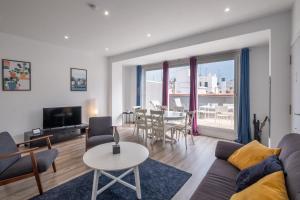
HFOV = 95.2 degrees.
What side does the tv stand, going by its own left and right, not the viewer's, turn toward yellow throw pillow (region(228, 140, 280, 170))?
front

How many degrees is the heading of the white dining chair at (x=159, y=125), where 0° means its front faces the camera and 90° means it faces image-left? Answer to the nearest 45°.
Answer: approximately 225°

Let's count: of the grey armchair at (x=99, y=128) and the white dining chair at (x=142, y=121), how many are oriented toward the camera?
1

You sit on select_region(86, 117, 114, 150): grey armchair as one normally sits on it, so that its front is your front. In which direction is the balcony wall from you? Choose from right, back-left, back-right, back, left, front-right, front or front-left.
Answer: left

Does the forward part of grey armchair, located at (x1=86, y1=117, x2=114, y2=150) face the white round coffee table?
yes

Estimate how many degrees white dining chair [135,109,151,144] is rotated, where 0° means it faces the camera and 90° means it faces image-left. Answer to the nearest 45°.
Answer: approximately 225°

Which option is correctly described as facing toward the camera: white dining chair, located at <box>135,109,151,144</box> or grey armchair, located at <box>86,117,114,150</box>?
the grey armchair

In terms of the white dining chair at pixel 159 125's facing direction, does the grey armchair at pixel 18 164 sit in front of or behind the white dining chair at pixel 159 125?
behind

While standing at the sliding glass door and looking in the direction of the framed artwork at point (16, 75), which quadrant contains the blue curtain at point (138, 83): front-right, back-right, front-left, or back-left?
front-right

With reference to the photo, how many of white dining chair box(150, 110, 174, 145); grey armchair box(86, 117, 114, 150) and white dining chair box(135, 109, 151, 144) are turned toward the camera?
1

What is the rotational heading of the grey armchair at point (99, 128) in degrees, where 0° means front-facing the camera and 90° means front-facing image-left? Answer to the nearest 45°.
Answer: approximately 0°

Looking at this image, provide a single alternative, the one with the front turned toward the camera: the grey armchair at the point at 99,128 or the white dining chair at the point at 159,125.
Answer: the grey armchair

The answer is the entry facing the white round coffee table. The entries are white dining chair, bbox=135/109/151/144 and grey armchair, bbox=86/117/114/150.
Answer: the grey armchair

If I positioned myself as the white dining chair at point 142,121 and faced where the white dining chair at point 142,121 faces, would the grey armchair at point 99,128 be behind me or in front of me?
behind

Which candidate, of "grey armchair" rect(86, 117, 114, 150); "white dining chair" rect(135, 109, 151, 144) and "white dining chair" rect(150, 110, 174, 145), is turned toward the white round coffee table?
the grey armchair

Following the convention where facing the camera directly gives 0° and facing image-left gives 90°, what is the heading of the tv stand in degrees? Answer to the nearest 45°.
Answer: approximately 315°

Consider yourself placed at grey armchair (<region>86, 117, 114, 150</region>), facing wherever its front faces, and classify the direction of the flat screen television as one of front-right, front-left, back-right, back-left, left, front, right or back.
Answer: back-right
